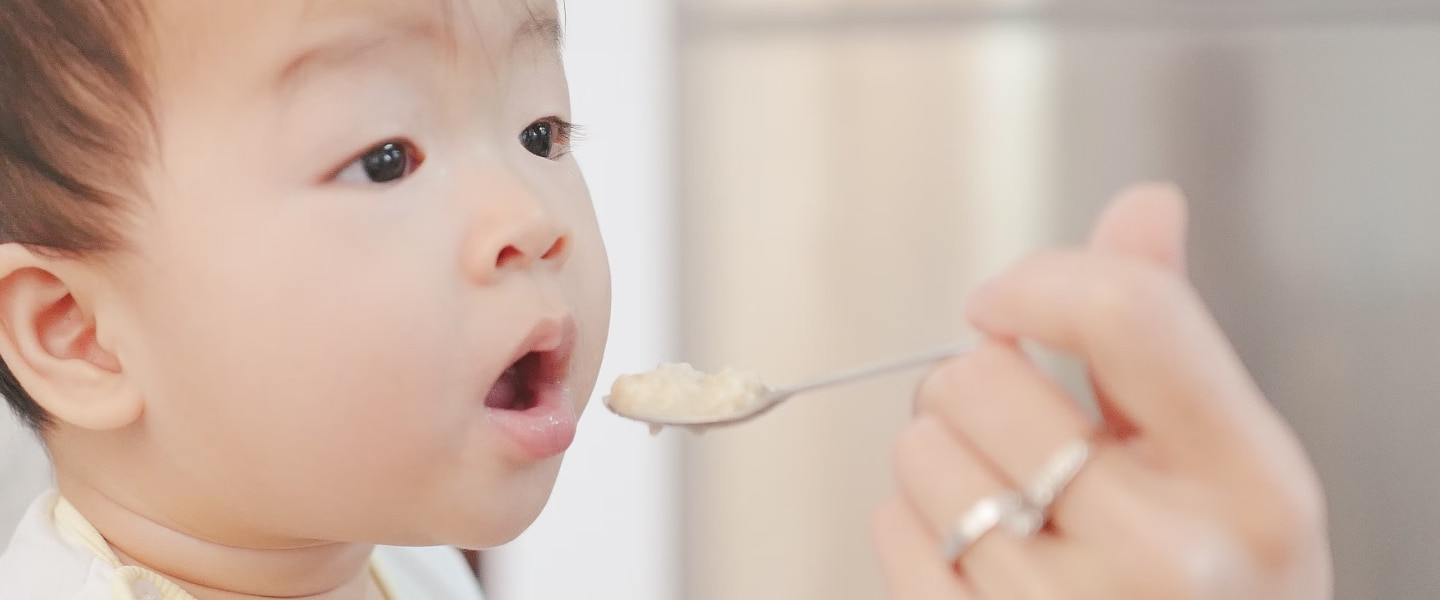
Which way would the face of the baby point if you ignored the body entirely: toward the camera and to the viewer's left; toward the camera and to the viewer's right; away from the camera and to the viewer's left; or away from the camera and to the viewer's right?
toward the camera and to the viewer's right
